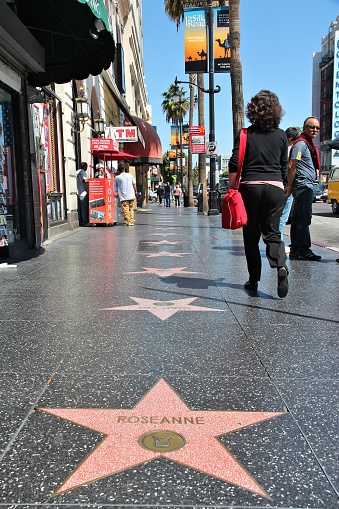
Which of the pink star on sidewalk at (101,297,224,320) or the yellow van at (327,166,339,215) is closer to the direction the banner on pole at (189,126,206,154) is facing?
the pink star on sidewalk

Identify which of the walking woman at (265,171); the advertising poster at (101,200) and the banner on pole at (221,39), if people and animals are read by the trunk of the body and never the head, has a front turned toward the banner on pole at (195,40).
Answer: the walking woman

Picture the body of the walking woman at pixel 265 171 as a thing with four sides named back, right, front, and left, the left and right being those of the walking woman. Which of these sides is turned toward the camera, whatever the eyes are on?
back

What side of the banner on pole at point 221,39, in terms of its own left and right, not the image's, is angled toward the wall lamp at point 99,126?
right

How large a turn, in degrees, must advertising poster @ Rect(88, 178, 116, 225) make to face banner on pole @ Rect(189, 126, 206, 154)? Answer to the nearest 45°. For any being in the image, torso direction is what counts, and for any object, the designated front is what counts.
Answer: approximately 135° to its left

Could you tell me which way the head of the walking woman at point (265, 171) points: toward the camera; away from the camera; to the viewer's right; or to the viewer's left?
away from the camera

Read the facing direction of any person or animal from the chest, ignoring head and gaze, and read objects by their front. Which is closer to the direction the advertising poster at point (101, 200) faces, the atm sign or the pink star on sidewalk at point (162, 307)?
the pink star on sidewalk

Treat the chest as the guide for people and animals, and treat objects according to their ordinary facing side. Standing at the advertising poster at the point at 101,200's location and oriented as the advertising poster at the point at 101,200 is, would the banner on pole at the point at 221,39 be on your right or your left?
on your left

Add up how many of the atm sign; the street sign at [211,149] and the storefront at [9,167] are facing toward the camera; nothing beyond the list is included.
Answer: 2

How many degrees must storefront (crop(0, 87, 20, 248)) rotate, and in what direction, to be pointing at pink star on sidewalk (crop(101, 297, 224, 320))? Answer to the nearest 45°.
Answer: approximately 90° to its right
